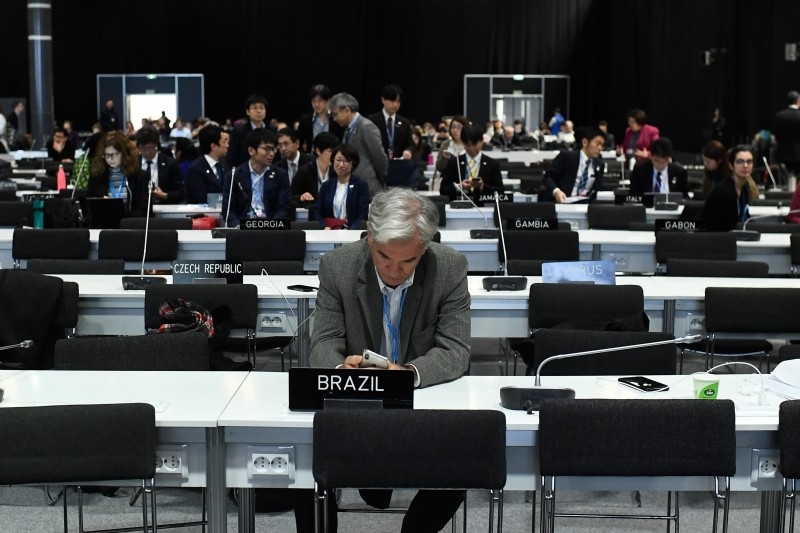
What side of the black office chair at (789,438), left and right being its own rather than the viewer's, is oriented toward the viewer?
back

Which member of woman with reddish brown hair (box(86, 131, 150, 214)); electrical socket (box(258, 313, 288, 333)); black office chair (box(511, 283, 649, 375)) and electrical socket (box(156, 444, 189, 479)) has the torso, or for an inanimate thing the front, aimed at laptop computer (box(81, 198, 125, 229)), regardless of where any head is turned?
the woman with reddish brown hair

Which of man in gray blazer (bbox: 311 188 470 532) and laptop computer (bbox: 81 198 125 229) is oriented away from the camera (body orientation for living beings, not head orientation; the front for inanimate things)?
the laptop computer

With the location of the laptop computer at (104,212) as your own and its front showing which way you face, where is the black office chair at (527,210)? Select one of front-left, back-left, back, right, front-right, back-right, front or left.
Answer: right

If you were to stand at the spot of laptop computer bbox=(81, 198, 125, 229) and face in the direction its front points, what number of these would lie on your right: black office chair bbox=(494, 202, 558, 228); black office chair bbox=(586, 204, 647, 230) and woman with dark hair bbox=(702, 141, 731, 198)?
3

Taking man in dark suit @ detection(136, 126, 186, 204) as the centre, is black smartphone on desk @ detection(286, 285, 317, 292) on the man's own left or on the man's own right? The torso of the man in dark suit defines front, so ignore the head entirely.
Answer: on the man's own left

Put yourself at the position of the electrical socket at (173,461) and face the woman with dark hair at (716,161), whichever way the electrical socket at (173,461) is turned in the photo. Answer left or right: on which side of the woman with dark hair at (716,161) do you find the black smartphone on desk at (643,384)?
right

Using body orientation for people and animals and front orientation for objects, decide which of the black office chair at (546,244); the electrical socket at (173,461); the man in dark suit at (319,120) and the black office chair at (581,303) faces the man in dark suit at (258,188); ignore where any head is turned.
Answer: the man in dark suit at (319,120)

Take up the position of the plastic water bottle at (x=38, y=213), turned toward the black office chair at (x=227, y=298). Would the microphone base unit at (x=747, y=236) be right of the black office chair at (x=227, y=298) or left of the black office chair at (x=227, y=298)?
left

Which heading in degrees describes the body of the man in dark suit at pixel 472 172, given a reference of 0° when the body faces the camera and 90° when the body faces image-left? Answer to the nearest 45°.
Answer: approximately 0°

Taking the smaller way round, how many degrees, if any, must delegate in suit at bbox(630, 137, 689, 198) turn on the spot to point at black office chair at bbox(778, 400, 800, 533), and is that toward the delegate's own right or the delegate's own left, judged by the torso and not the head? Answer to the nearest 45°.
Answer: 0° — they already face it
